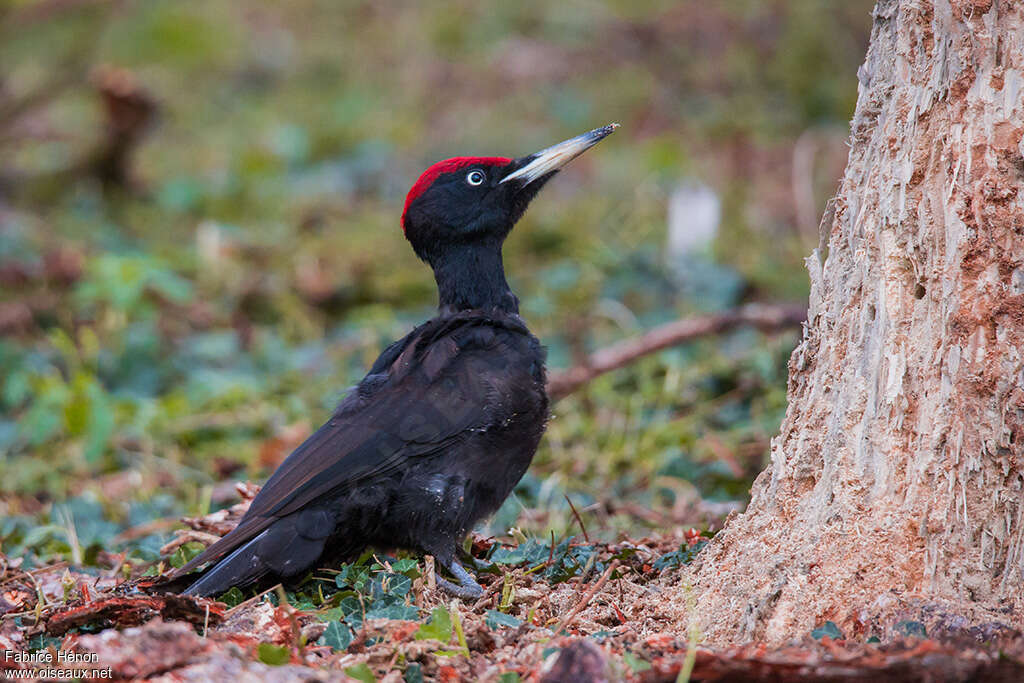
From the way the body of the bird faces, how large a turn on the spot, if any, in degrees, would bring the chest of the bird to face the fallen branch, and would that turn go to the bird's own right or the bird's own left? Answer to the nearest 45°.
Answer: approximately 45° to the bird's own left

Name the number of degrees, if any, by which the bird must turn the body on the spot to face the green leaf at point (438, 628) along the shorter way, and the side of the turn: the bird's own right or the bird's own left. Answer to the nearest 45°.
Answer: approximately 90° to the bird's own right

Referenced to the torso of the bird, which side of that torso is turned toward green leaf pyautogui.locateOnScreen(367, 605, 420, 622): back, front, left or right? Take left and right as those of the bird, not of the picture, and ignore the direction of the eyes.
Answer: right

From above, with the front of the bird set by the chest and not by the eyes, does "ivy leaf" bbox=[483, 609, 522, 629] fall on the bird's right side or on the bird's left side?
on the bird's right side

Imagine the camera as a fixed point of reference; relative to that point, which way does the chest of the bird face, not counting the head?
to the viewer's right

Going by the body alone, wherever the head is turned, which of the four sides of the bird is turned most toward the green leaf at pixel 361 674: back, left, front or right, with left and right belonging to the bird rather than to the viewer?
right

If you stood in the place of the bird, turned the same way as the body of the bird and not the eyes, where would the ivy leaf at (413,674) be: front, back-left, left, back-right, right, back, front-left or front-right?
right
